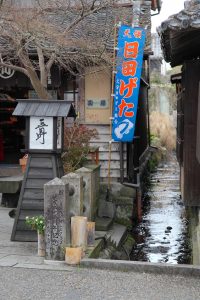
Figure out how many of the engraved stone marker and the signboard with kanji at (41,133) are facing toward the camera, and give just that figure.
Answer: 2

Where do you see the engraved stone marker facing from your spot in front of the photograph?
facing the viewer

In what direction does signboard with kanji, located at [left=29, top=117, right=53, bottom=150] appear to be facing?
toward the camera

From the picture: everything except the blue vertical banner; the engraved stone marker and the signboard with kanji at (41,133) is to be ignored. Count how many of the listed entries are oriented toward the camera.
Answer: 3

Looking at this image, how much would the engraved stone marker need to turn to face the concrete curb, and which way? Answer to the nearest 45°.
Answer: approximately 45° to its left

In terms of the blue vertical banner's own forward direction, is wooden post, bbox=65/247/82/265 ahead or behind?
ahead

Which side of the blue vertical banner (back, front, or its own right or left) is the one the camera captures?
front
